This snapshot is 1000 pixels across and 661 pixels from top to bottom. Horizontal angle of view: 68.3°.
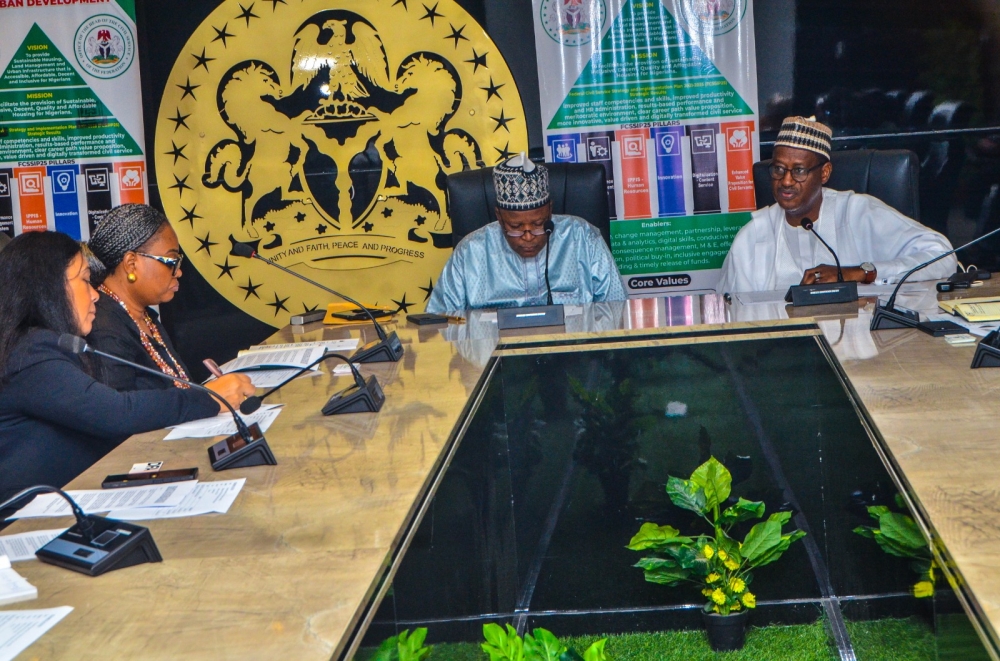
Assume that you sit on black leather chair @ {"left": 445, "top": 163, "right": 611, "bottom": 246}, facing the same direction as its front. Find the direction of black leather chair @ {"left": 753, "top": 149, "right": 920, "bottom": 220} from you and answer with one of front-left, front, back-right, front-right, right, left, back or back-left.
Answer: left

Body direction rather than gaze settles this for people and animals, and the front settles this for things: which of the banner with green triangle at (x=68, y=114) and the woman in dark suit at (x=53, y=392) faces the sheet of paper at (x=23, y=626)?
the banner with green triangle

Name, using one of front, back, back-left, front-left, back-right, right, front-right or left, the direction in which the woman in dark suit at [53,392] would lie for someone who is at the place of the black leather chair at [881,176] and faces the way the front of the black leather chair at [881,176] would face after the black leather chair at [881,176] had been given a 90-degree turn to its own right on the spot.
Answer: front-left

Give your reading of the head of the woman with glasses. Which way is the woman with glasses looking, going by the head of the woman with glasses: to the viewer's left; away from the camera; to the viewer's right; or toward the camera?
to the viewer's right

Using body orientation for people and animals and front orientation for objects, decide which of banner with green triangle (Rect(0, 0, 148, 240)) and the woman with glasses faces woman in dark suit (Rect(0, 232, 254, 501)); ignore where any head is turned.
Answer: the banner with green triangle

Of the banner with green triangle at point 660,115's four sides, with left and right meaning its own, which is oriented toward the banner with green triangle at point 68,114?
right

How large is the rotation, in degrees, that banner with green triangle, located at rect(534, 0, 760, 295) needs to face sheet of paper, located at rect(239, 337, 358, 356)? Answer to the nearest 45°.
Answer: approximately 45° to its right

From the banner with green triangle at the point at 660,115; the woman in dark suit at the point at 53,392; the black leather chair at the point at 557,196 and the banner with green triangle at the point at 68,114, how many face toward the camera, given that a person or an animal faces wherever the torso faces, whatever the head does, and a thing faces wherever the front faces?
3

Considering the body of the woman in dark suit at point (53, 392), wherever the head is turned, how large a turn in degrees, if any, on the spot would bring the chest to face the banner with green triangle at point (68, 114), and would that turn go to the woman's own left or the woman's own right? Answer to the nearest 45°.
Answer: approximately 90° to the woman's own left

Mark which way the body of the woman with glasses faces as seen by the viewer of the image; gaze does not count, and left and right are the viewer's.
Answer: facing to the right of the viewer

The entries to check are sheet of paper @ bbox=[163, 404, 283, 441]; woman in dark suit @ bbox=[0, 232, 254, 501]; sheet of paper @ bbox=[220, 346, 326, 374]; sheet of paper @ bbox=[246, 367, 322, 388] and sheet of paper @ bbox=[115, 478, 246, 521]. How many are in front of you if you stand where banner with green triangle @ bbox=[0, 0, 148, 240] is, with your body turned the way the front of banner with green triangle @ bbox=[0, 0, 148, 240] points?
5

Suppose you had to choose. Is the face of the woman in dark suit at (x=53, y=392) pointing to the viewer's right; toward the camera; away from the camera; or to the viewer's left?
to the viewer's right

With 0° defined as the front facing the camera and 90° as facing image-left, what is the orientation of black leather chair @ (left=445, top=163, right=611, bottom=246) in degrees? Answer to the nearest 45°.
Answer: approximately 0°

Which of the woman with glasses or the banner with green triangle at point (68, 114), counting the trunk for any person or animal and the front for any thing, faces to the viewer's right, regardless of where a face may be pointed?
the woman with glasses

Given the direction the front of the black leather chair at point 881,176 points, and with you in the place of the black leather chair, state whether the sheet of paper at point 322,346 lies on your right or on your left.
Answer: on your right

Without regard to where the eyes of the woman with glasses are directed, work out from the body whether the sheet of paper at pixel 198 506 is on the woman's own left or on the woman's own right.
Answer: on the woman's own right

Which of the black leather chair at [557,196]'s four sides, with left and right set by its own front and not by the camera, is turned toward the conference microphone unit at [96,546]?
front
